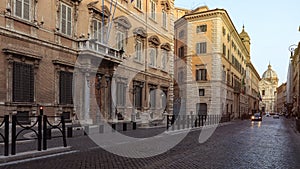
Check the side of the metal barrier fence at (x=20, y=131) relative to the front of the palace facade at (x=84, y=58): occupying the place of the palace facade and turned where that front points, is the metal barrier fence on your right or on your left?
on your right

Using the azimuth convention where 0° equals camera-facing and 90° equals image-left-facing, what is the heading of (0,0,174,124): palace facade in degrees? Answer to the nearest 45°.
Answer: approximately 315°

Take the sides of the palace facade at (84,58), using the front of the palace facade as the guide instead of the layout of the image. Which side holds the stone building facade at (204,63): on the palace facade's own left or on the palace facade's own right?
on the palace facade's own left
